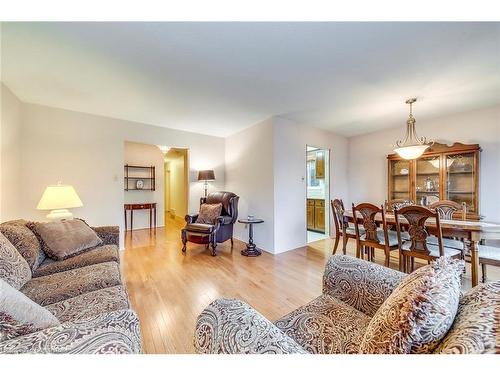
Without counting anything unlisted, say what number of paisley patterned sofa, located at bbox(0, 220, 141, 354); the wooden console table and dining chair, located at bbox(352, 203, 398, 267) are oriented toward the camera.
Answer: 1

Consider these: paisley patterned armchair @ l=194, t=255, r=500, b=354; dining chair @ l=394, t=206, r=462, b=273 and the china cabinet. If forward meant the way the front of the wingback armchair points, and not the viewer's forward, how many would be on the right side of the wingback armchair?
0

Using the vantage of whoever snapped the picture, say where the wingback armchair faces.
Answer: facing the viewer and to the left of the viewer

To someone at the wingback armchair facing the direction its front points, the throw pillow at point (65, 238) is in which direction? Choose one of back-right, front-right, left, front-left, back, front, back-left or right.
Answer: front

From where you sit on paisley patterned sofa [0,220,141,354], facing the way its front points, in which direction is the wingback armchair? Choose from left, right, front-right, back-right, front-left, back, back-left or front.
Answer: front-left

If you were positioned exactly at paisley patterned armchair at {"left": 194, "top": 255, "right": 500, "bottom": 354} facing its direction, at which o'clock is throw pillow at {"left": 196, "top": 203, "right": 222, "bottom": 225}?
The throw pillow is roughly at 12 o'clock from the paisley patterned armchair.

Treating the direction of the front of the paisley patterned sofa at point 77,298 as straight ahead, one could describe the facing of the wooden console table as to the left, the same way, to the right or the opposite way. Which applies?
to the right

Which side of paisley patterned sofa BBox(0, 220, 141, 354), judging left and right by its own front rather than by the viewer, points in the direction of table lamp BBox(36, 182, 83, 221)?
left

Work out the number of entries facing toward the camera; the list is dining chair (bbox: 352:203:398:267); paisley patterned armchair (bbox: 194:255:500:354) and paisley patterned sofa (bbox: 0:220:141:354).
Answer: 0

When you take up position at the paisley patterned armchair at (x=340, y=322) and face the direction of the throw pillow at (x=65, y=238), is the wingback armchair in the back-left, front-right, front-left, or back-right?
front-right

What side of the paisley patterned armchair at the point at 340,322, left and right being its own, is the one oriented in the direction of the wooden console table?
front

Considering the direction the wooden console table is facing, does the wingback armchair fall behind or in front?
in front

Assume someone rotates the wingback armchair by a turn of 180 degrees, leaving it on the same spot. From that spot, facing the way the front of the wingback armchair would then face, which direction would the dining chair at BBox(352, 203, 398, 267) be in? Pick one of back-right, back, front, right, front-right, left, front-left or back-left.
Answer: right

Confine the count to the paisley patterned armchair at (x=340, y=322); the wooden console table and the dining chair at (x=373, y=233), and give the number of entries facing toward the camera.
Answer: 1

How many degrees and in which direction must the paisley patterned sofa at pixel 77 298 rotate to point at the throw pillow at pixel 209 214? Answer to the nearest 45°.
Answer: approximately 45° to its left

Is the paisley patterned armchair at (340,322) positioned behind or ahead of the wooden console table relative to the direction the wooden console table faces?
ahead

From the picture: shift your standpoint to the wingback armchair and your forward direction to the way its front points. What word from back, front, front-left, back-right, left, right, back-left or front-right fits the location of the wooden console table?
right

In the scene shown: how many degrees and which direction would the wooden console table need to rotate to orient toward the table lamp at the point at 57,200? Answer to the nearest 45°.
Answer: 0° — it already faces it

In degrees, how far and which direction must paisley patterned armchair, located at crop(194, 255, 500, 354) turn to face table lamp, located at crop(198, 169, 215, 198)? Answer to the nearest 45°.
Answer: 0° — it already faces it

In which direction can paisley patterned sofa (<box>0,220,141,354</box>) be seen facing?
to the viewer's right
